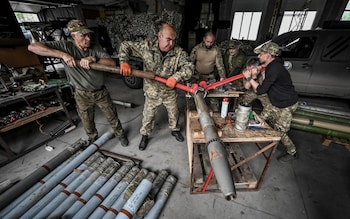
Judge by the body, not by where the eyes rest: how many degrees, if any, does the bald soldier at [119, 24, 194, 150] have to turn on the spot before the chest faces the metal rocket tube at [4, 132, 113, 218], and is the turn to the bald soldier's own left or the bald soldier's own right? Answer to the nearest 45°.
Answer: approximately 45° to the bald soldier's own right

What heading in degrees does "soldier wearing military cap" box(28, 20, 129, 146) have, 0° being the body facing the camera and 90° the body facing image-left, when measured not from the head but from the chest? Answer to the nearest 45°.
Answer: approximately 315°

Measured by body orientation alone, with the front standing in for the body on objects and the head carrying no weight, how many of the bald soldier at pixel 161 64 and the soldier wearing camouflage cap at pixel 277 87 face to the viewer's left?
1

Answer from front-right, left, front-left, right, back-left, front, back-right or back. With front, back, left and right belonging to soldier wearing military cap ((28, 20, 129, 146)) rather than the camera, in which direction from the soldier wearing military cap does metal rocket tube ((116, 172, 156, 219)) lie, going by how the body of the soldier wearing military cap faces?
front-right

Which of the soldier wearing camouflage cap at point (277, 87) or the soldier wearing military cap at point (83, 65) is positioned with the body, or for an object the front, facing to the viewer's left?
the soldier wearing camouflage cap

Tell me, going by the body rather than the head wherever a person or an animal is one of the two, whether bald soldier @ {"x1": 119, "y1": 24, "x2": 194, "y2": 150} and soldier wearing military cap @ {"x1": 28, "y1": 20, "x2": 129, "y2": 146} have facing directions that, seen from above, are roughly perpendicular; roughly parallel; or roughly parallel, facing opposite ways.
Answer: roughly parallel

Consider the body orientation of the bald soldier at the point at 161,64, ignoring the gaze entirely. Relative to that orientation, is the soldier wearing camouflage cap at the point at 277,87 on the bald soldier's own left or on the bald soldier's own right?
on the bald soldier's own left

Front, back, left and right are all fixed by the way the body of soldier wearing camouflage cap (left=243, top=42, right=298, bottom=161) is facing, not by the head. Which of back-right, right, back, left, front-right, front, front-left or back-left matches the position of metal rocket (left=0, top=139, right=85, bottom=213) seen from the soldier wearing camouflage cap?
front-left

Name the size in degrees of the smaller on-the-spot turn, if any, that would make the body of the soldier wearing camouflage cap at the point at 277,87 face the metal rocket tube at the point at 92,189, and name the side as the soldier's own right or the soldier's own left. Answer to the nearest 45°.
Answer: approximately 45° to the soldier's own left

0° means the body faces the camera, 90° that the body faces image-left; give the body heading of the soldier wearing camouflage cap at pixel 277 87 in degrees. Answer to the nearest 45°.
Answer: approximately 90°
